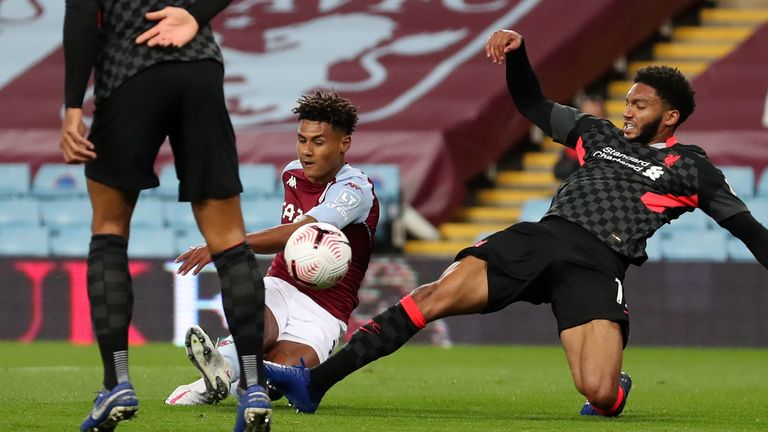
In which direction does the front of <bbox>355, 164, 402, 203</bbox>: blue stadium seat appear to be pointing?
toward the camera

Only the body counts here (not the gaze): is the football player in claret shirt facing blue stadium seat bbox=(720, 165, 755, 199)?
no

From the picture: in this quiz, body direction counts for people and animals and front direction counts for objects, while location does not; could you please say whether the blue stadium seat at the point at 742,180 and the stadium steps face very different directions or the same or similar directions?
same or similar directions

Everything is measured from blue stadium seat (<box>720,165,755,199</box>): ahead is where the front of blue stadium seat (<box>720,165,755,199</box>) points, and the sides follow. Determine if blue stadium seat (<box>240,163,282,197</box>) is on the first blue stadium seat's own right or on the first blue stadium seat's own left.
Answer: on the first blue stadium seat's own right

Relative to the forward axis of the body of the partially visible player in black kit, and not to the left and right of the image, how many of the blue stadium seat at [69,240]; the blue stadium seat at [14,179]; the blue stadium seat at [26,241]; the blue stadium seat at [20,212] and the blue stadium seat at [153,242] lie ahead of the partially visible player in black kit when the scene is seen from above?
5

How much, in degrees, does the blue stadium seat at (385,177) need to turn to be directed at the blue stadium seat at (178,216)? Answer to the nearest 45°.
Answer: approximately 90° to its right

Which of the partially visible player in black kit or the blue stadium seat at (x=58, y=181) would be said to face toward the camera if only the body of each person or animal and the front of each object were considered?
the blue stadium seat

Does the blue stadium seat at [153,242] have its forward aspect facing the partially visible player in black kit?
yes

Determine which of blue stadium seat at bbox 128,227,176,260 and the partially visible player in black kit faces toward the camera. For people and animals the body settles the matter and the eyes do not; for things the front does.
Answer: the blue stadium seat

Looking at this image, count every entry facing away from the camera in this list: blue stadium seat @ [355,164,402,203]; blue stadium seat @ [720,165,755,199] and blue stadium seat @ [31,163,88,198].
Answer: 0

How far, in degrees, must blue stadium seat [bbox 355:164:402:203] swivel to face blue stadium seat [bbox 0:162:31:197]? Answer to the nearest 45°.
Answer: approximately 90° to its right

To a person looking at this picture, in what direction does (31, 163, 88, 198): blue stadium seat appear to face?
facing the viewer

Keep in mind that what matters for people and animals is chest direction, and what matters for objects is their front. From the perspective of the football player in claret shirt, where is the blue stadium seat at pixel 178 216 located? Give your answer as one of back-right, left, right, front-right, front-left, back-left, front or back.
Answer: back-right

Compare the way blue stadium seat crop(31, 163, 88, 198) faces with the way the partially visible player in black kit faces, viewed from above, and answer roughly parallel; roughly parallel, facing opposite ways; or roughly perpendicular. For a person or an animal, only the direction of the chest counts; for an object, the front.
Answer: roughly parallel, facing opposite ways

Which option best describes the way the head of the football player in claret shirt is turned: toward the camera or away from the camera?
toward the camera

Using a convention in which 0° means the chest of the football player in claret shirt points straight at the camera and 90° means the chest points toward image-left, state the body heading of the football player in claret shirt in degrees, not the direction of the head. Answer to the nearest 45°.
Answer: approximately 45°

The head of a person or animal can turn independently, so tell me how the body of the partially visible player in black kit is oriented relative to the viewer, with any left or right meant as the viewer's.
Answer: facing away from the viewer

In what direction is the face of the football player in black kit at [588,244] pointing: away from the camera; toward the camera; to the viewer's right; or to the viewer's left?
to the viewer's left
